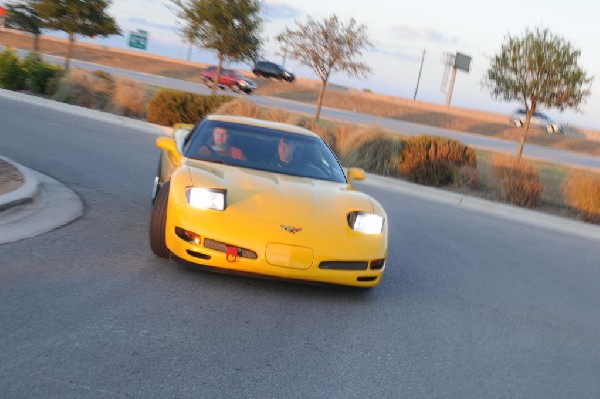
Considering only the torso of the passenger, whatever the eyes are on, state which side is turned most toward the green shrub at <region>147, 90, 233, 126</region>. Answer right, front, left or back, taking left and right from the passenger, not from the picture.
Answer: back

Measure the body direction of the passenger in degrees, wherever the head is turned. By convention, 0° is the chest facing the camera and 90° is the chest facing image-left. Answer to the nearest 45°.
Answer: approximately 0°

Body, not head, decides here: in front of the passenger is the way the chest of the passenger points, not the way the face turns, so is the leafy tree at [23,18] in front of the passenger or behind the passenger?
behind

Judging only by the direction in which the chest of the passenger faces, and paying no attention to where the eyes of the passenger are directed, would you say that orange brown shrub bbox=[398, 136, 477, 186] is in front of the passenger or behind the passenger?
behind

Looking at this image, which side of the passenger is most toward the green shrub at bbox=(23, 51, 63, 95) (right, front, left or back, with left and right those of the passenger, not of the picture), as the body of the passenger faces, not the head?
back

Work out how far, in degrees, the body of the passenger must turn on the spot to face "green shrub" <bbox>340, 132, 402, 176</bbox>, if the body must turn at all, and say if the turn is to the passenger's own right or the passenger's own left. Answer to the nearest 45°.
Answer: approximately 180°

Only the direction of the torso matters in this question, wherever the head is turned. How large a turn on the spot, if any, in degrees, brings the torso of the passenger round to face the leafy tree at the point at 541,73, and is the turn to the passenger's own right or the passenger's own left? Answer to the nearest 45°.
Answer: approximately 135° to the passenger's own left

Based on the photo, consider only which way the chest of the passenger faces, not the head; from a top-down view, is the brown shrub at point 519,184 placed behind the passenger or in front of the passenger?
behind
